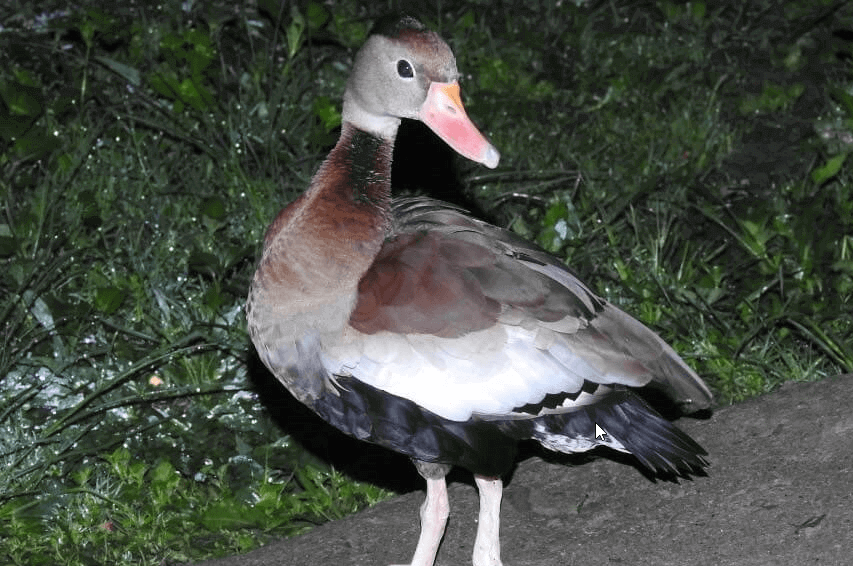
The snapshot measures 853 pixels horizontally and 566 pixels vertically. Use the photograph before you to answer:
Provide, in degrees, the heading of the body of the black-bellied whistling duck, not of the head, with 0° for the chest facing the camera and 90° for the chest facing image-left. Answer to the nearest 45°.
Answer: approximately 90°
